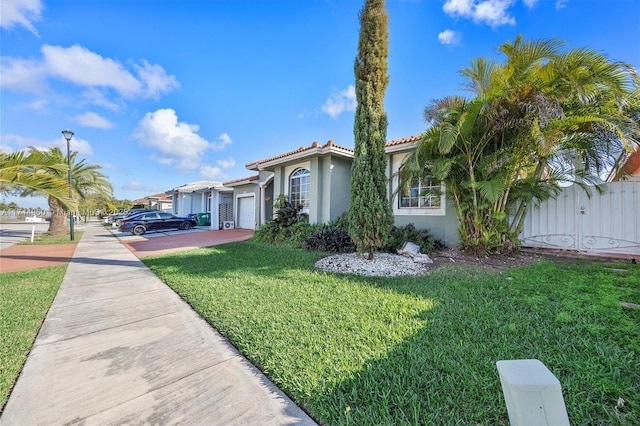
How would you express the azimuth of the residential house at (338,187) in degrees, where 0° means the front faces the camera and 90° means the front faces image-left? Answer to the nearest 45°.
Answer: approximately 45°

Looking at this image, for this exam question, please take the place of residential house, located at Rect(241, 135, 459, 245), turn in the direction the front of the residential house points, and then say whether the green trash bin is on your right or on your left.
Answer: on your right

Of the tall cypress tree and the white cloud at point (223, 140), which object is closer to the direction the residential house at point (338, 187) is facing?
the tall cypress tree

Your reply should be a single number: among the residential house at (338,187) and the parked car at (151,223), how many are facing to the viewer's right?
1

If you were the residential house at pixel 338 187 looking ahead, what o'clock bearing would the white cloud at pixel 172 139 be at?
The white cloud is roughly at 3 o'clock from the residential house.

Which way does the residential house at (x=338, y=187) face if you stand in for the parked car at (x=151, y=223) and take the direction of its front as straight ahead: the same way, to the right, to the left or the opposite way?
the opposite way

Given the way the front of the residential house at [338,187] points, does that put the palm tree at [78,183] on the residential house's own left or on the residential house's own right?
on the residential house's own right
